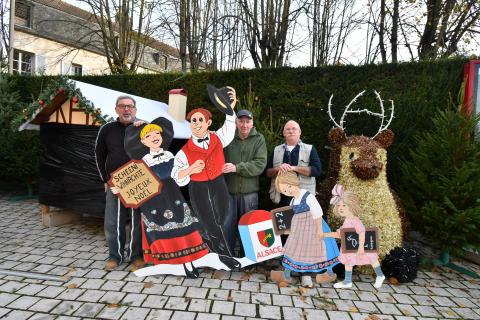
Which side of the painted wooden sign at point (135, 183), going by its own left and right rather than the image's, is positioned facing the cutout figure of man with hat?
left

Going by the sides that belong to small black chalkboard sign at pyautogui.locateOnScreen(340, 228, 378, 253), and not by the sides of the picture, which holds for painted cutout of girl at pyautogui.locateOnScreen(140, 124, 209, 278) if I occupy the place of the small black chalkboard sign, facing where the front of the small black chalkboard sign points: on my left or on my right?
on my right

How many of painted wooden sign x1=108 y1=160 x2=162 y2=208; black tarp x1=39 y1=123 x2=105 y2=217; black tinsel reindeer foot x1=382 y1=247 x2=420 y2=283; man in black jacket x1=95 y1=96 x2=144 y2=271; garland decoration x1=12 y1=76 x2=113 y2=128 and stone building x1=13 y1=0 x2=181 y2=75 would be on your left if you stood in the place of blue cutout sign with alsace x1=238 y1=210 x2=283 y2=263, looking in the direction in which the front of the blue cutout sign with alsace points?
1

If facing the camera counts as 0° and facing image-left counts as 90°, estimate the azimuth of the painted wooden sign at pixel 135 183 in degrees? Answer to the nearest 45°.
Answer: approximately 0°

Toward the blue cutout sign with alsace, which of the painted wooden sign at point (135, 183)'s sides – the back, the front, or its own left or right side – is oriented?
left

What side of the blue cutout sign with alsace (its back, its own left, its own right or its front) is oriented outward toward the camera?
front

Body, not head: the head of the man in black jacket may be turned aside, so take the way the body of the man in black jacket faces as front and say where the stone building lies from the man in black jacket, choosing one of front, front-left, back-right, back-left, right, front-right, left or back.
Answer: back

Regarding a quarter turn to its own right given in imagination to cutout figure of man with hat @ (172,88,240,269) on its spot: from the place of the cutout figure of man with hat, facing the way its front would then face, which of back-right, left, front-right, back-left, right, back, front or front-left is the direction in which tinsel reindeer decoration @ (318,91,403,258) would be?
back

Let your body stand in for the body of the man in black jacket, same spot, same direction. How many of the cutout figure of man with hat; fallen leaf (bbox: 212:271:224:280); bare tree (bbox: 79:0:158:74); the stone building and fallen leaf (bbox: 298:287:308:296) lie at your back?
2

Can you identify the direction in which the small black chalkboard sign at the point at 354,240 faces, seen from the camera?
facing the viewer

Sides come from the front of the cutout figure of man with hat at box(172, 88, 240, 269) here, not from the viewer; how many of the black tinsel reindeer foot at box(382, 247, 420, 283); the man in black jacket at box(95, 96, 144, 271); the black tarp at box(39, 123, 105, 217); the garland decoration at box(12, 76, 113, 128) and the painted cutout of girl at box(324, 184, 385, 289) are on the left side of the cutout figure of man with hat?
2

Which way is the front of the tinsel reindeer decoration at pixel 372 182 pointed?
toward the camera
